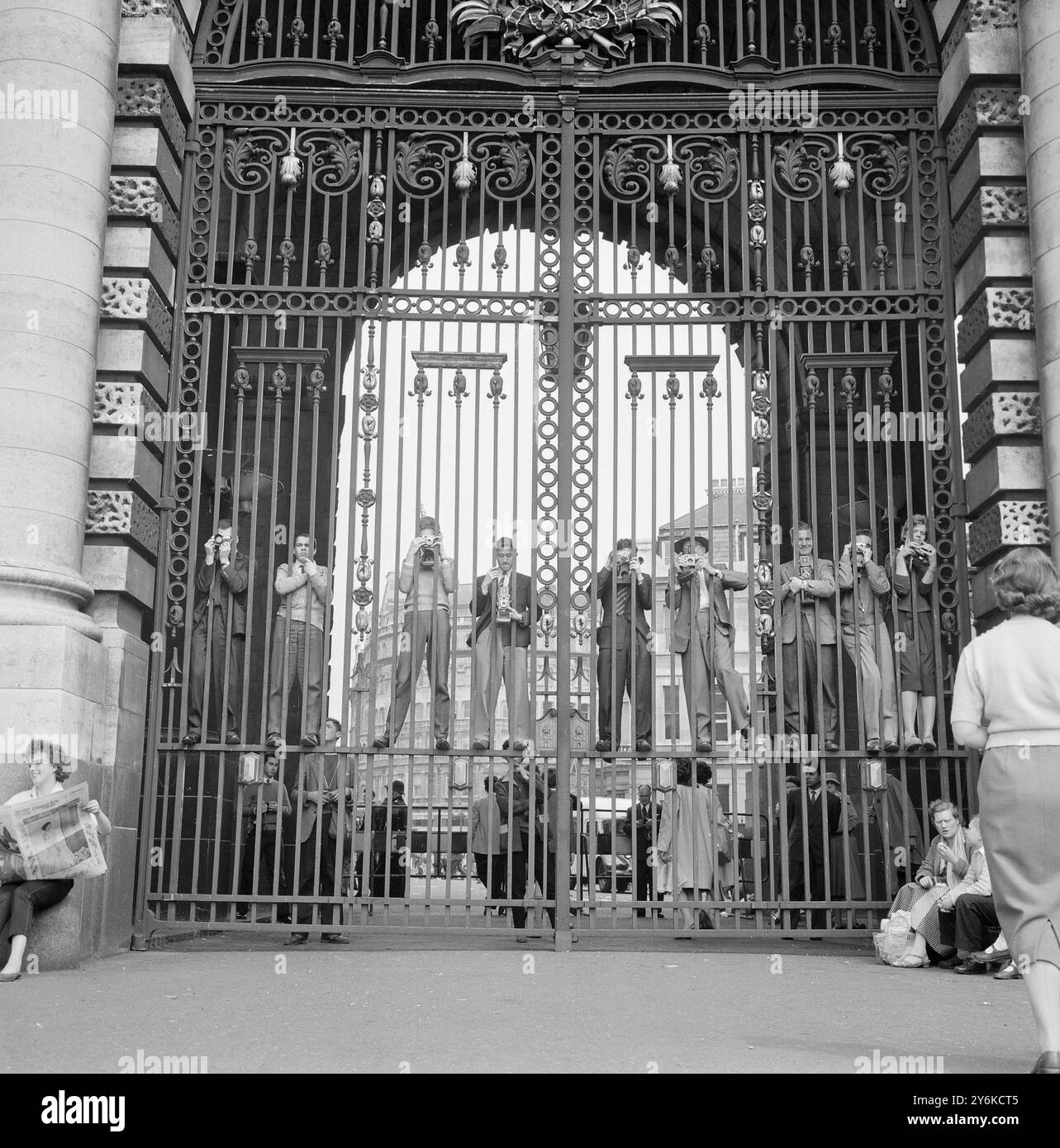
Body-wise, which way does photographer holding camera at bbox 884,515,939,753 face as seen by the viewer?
toward the camera

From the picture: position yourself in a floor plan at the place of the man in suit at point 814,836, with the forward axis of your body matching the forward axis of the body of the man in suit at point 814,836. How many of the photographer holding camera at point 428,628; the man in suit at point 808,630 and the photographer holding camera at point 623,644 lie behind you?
0

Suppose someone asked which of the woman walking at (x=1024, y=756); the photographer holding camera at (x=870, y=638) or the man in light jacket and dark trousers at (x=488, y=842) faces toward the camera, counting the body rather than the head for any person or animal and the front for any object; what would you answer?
the photographer holding camera

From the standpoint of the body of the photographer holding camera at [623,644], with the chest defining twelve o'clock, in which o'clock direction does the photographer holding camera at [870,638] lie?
the photographer holding camera at [870,638] is roughly at 9 o'clock from the photographer holding camera at [623,644].

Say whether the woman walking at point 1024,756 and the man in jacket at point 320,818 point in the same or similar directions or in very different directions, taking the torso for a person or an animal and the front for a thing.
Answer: very different directions

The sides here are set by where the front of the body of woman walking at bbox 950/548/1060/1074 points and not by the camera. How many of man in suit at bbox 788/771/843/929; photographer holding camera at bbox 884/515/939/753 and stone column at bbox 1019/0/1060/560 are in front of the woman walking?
3

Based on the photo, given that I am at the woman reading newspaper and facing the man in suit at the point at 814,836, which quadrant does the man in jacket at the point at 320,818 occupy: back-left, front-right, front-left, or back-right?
front-left

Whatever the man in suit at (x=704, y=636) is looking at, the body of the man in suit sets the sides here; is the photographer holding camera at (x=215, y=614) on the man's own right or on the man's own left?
on the man's own right

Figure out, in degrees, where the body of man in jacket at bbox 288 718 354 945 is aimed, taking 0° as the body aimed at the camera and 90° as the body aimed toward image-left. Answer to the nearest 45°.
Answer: approximately 0°

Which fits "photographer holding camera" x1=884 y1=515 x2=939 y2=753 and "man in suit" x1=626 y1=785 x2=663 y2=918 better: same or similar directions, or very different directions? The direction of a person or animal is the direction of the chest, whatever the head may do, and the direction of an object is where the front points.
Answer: same or similar directions

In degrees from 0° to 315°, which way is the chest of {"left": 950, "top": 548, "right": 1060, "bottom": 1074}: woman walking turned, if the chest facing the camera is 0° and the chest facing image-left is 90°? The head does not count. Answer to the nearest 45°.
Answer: approximately 180°

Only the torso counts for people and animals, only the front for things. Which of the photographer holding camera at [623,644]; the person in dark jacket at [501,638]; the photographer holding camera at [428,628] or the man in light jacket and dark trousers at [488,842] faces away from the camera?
the man in light jacket and dark trousers at [488,842]

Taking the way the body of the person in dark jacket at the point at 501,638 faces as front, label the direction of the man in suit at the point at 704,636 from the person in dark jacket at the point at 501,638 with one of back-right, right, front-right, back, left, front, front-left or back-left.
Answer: left

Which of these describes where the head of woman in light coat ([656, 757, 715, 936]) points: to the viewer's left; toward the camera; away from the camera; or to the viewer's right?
away from the camera

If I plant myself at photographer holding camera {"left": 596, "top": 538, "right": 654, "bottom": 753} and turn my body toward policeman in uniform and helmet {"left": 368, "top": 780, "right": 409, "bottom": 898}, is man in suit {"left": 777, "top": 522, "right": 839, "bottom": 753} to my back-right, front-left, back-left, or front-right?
back-right

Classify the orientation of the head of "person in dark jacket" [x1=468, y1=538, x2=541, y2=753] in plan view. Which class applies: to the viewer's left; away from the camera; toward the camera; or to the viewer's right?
toward the camera

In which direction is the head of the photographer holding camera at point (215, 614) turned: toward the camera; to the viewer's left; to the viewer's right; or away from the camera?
toward the camera

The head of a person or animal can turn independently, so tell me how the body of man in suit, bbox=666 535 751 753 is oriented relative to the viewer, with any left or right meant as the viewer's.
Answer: facing the viewer

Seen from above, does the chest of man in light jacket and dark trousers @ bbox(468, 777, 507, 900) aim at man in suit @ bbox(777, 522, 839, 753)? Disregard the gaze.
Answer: no

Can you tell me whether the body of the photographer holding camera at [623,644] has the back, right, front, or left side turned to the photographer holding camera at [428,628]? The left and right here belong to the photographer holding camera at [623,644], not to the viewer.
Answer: right
